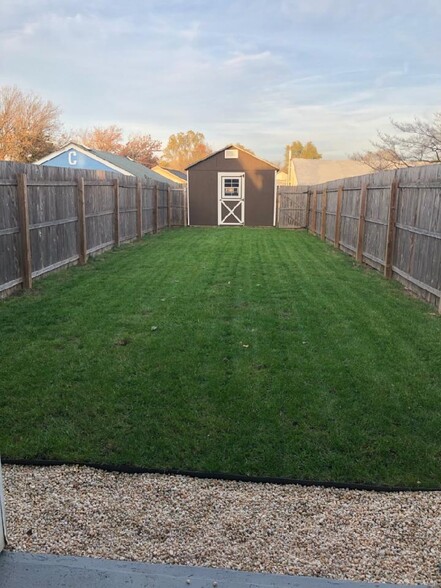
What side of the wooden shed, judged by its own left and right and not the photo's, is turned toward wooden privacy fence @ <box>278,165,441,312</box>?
front

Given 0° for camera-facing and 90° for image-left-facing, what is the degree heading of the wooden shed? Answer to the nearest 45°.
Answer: approximately 0°

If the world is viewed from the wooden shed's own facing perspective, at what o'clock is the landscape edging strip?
The landscape edging strip is roughly at 12 o'clock from the wooden shed.

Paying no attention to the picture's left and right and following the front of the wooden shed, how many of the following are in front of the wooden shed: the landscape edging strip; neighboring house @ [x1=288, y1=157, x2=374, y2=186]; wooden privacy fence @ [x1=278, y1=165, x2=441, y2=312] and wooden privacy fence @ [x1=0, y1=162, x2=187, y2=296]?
3

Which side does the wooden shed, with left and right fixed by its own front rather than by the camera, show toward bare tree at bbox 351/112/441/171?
left

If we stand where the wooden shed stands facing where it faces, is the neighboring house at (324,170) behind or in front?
behind

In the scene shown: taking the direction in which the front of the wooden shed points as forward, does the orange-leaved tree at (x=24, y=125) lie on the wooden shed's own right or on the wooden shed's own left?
on the wooden shed's own right

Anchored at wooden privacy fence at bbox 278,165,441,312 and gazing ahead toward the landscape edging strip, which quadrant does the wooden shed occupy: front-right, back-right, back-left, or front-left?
back-right

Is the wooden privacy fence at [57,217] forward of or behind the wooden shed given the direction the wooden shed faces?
forward

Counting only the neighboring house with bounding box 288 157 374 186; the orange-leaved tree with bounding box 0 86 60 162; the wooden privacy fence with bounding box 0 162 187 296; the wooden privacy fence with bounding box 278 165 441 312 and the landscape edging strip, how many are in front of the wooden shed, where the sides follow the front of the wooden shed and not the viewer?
3

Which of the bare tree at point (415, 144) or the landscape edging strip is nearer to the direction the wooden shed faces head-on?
the landscape edging strip
